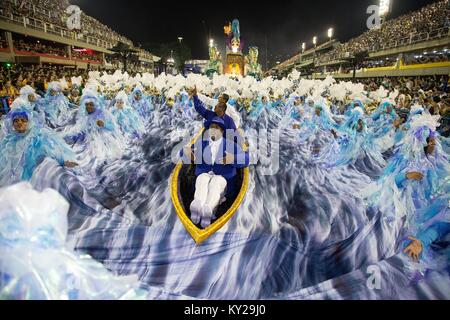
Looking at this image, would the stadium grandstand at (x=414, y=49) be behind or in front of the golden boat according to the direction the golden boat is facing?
behind

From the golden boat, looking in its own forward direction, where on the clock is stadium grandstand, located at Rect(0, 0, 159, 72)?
The stadium grandstand is roughly at 5 o'clock from the golden boat.

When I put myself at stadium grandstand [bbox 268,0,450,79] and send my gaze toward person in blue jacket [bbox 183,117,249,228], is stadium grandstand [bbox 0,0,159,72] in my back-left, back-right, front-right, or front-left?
front-right

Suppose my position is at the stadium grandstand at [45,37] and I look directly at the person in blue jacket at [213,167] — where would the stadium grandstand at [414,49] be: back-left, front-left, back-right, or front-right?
front-left

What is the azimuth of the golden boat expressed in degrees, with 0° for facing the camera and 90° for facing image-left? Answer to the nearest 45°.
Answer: approximately 0°
